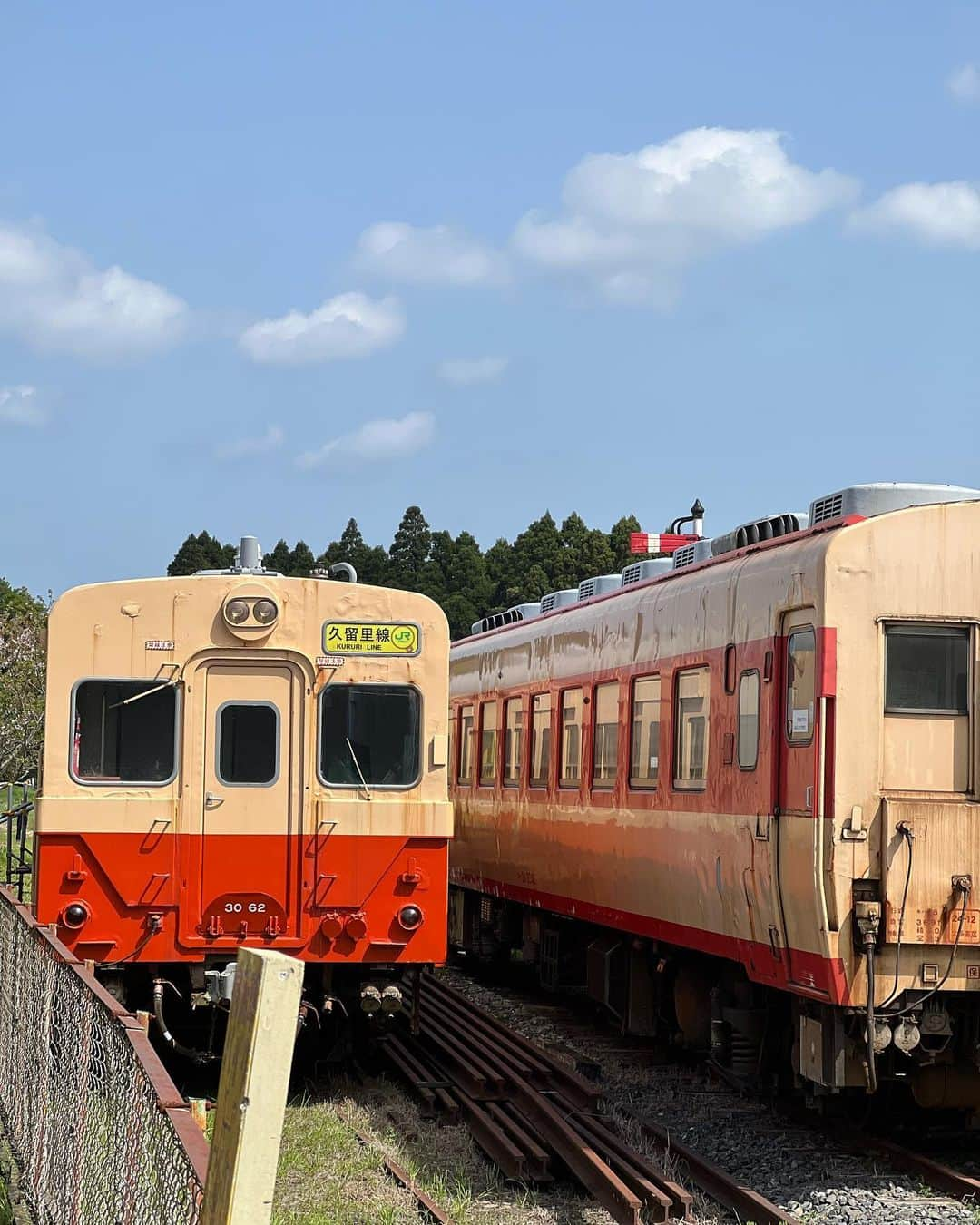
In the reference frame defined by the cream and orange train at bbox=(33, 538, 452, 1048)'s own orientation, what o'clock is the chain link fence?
The chain link fence is roughly at 12 o'clock from the cream and orange train.

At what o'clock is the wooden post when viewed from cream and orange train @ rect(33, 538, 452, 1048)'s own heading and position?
The wooden post is roughly at 12 o'clock from the cream and orange train.

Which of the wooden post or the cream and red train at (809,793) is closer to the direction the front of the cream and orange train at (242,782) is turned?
the wooden post

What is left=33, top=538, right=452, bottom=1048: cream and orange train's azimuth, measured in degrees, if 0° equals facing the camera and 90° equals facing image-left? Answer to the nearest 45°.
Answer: approximately 0°

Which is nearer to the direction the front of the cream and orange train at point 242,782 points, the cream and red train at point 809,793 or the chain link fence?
the chain link fence
